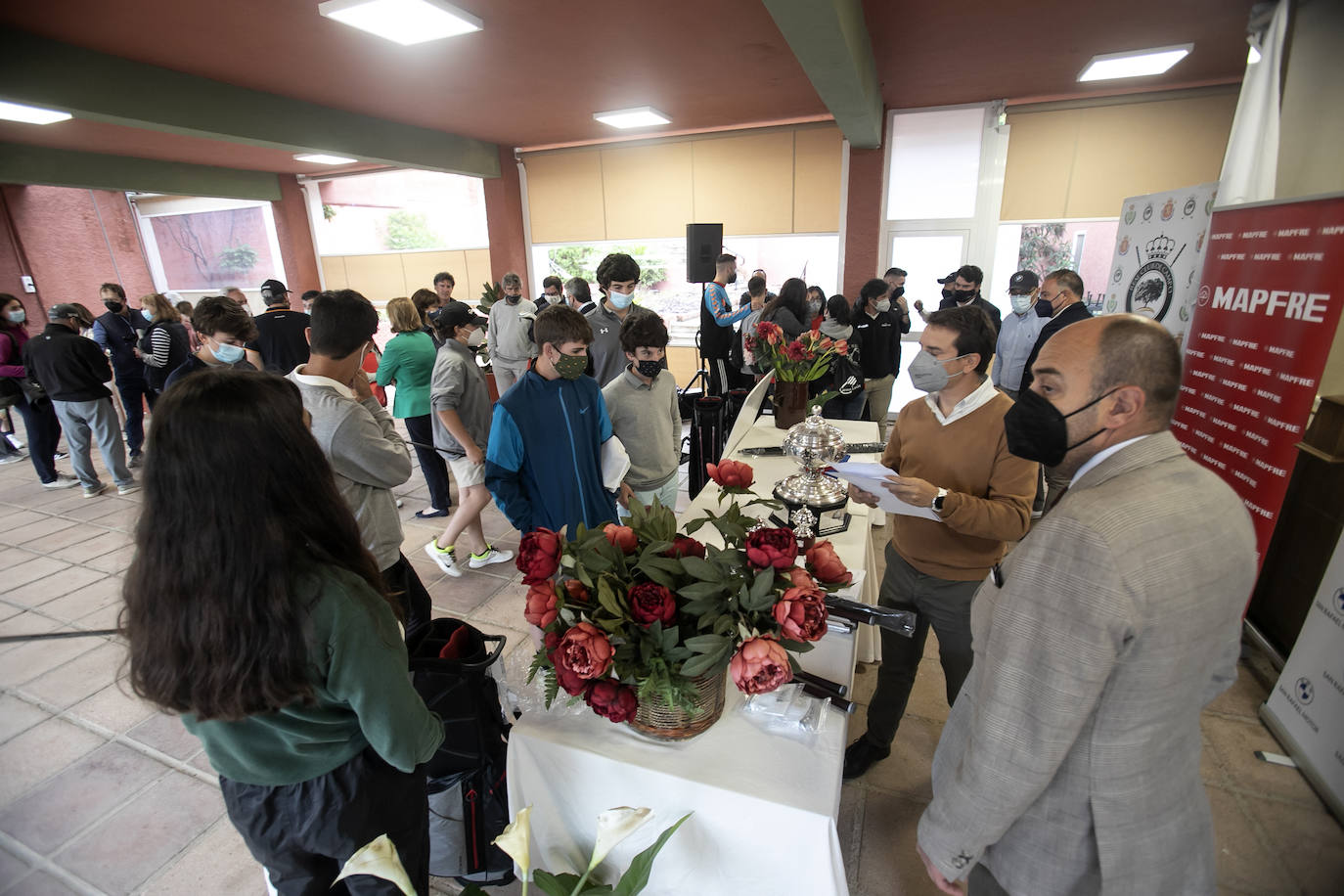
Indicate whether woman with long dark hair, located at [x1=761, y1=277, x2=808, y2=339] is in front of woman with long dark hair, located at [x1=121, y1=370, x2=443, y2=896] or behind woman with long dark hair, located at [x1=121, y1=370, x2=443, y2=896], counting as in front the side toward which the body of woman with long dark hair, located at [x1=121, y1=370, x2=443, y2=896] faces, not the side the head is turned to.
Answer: in front

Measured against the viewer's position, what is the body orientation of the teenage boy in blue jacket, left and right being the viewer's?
facing the viewer and to the right of the viewer

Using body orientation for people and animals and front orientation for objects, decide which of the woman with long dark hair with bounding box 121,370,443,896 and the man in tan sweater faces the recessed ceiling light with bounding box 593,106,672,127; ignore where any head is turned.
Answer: the woman with long dark hair

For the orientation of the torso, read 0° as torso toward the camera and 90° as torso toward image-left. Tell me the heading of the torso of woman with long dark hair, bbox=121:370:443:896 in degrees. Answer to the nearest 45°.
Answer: approximately 225°

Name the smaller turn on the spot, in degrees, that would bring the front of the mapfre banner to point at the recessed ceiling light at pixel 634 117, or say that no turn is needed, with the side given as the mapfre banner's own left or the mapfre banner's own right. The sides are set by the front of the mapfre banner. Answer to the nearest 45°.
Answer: approximately 45° to the mapfre banner's own right

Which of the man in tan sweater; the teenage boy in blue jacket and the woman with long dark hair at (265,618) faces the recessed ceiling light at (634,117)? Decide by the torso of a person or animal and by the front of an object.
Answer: the woman with long dark hair

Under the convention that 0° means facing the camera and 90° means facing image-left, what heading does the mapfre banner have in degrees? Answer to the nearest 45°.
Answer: approximately 45°

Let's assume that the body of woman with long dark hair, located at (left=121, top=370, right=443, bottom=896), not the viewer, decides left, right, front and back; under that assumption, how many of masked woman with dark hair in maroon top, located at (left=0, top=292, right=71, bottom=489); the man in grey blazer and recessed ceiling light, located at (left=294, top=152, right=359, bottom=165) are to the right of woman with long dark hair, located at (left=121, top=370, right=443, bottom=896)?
1

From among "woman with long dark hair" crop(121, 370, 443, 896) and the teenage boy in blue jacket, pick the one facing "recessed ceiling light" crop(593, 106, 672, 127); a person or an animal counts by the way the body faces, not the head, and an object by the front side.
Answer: the woman with long dark hair

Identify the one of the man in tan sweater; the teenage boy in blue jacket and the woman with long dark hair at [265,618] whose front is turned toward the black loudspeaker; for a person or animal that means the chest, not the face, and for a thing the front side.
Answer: the woman with long dark hair
